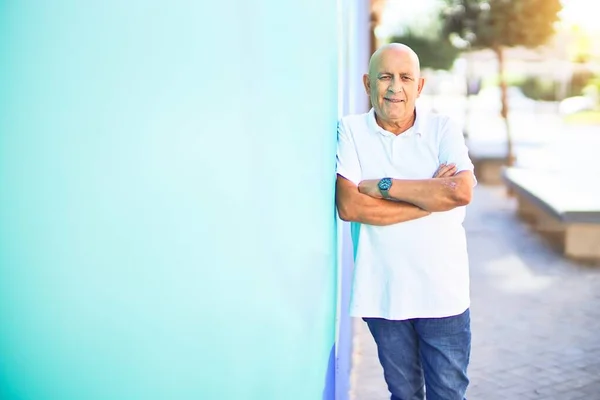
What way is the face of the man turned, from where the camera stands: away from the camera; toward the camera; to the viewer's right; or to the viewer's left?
toward the camera

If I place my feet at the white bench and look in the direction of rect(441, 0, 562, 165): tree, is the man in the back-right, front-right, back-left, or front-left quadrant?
back-left

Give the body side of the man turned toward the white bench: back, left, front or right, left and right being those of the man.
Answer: back

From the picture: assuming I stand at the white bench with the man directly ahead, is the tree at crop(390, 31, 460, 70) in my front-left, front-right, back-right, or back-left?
back-right

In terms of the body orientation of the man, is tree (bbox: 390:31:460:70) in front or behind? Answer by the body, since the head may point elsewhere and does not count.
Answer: behind

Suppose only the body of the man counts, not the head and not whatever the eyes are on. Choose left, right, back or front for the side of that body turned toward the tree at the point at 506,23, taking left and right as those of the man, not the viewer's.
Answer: back
